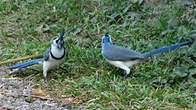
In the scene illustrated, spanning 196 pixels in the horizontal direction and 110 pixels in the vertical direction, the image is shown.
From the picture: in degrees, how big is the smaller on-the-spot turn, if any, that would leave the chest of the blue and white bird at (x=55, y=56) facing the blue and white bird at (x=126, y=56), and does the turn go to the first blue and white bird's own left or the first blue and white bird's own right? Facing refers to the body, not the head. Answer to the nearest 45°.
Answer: approximately 45° to the first blue and white bird's own left

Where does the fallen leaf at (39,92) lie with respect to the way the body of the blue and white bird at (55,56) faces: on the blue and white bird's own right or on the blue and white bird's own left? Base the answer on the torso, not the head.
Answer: on the blue and white bird's own right

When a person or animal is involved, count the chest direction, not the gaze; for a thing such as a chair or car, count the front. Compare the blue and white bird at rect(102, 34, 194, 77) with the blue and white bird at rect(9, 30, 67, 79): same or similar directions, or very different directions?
very different directions

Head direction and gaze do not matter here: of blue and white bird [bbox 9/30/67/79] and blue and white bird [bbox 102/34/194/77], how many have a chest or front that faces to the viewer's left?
1

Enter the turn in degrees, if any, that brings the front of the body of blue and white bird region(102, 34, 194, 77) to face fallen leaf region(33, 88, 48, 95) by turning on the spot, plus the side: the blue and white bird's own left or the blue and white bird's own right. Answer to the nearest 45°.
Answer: approximately 45° to the blue and white bird's own left

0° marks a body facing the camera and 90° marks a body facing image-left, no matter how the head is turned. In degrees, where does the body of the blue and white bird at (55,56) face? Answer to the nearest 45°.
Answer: approximately 315°

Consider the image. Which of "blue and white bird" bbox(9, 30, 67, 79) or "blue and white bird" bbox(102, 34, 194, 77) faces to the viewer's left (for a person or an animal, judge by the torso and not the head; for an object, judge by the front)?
"blue and white bird" bbox(102, 34, 194, 77)

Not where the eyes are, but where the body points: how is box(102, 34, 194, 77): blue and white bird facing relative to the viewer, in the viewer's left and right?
facing to the left of the viewer
